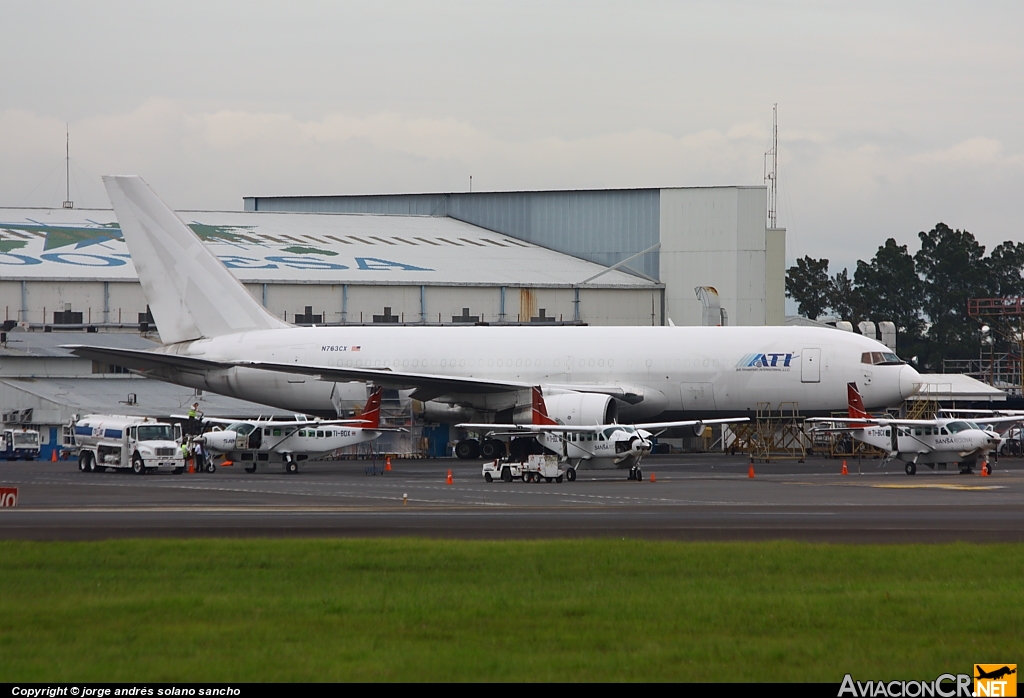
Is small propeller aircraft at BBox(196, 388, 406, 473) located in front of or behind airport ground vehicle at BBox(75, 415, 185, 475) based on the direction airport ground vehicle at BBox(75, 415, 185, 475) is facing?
in front

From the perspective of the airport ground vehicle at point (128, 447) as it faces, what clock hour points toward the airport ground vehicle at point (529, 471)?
the airport ground vehicle at point (529, 471) is roughly at 12 o'clock from the airport ground vehicle at point (128, 447).

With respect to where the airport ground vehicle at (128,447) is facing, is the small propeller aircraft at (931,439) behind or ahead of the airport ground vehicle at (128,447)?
ahead

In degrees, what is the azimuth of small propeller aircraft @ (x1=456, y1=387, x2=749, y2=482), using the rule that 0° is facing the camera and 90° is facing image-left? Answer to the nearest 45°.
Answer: approximately 315°

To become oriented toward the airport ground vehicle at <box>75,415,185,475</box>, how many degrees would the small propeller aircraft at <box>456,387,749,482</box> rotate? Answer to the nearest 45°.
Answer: approximately 135° to its right

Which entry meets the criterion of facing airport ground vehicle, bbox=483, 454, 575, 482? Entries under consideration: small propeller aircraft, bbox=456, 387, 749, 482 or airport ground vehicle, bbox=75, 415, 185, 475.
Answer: airport ground vehicle, bbox=75, 415, 185, 475

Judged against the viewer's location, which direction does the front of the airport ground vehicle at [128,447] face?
facing the viewer and to the right of the viewer

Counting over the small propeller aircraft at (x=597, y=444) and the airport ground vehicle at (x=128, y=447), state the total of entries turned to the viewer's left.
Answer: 0

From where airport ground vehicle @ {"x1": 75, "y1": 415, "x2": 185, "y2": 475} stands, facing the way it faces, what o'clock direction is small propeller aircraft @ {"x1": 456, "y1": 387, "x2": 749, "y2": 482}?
The small propeller aircraft is roughly at 12 o'clock from the airport ground vehicle.

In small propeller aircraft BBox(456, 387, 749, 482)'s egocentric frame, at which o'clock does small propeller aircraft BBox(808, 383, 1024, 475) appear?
small propeller aircraft BBox(808, 383, 1024, 475) is roughly at 10 o'clock from small propeller aircraft BBox(456, 387, 749, 482).

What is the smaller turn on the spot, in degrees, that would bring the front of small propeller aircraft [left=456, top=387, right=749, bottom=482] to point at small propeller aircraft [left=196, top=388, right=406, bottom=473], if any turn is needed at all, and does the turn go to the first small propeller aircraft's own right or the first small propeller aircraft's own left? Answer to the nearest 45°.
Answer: approximately 180°

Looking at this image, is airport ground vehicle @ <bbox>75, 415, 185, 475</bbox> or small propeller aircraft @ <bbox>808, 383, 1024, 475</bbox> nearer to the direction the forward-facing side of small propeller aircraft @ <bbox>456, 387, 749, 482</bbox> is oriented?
the small propeller aircraft
